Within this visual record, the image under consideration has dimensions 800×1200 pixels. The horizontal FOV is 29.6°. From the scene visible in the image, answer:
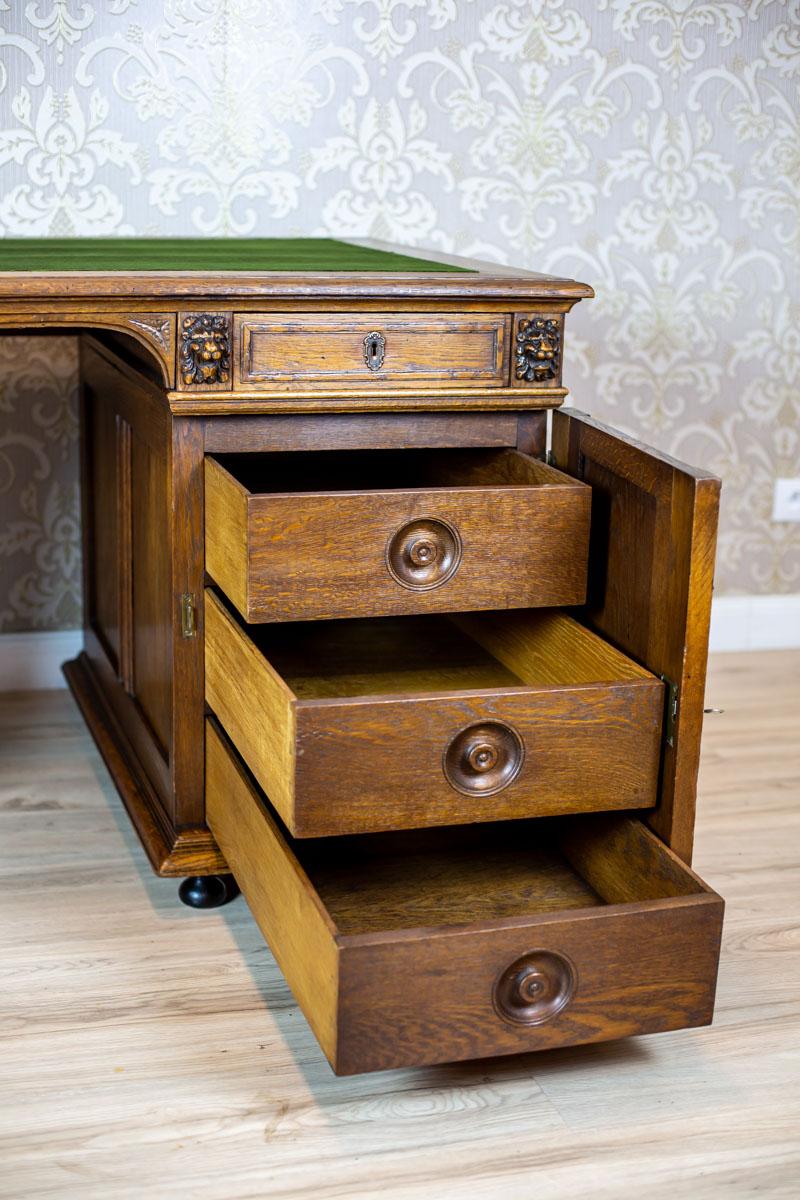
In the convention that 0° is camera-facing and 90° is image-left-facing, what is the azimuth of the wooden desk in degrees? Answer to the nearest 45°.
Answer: approximately 0°

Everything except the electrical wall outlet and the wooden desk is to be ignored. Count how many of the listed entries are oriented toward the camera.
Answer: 2

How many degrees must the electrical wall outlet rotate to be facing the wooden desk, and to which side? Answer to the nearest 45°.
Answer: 0° — it already faces it

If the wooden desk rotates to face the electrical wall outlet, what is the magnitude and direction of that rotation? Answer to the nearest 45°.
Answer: approximately 135° to its left

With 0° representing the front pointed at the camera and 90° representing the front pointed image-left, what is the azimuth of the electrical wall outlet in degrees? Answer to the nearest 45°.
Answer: approximately 0°
